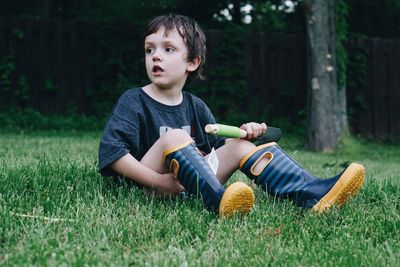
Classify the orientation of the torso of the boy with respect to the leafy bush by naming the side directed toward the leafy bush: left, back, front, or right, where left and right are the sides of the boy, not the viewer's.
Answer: back

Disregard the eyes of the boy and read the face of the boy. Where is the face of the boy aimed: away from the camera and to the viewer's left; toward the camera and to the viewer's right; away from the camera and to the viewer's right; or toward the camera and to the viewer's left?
toward the camera and to the viewer's left
